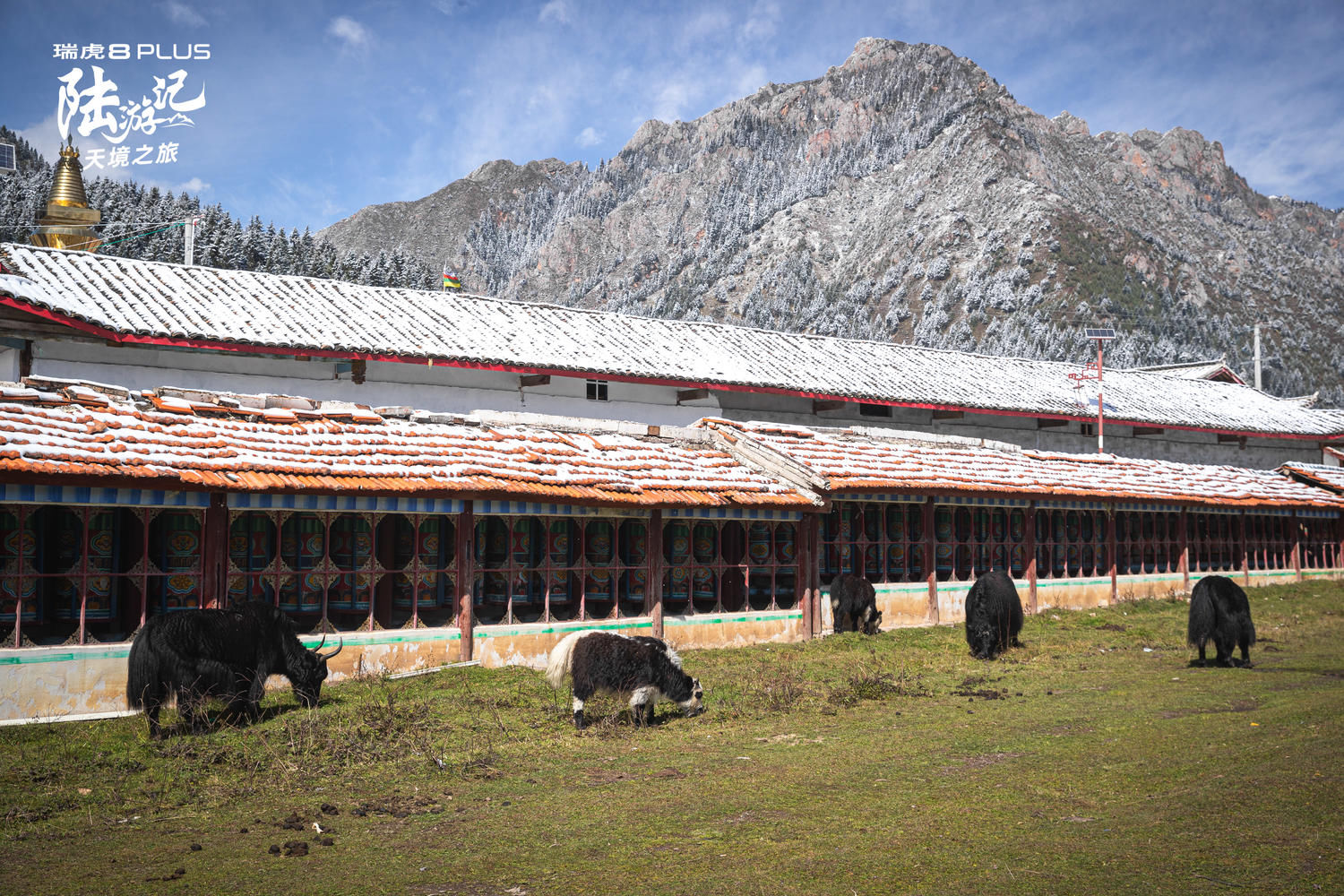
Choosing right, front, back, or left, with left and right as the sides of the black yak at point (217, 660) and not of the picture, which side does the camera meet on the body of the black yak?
right

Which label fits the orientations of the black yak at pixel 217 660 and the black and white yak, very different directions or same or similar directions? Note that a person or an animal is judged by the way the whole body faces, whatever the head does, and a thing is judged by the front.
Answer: same or similar directions

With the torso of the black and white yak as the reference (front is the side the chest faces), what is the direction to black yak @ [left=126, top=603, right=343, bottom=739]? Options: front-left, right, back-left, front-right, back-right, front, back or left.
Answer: back

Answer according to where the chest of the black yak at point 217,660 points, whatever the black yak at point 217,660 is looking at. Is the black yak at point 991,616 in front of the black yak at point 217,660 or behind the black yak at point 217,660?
in front

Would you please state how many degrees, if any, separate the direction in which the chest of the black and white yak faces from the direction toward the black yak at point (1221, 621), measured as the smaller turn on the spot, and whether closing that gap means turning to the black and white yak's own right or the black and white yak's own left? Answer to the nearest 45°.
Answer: approximately 45° to the black and white yak's own left

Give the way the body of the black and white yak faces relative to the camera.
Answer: to the viewer's right

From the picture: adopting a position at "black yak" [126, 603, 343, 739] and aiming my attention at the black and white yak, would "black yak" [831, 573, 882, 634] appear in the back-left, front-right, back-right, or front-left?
front-left

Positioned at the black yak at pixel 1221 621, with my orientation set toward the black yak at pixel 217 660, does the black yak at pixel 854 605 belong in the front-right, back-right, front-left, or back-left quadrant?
front-right

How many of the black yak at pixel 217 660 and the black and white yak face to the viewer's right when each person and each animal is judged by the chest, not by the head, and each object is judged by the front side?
2

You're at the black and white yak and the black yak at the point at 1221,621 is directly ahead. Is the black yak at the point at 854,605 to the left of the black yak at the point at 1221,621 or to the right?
left

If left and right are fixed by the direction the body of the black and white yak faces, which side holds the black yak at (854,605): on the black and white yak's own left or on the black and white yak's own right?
on the black and white yak's own left

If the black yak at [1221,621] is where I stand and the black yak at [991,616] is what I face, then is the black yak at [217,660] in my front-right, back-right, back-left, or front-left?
front-left

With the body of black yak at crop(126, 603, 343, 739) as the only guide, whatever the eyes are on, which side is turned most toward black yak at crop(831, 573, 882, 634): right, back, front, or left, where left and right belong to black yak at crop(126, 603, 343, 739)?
front

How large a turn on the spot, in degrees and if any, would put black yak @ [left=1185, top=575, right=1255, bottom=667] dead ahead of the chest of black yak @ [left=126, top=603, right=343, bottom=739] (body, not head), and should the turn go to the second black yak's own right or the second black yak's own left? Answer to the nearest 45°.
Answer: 0° — it already faces it
